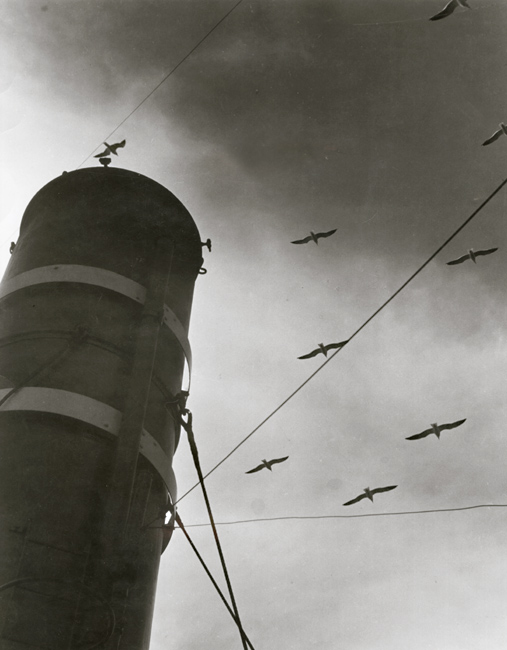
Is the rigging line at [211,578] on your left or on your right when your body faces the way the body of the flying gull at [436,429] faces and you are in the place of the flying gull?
on your right

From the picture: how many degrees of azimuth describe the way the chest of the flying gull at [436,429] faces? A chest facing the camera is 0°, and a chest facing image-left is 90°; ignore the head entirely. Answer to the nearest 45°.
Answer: approximately 0°

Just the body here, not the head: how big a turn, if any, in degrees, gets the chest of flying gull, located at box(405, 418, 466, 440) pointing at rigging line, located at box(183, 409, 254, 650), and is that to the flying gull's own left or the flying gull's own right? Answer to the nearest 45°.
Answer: approximately 135° to the flying gull's own left
